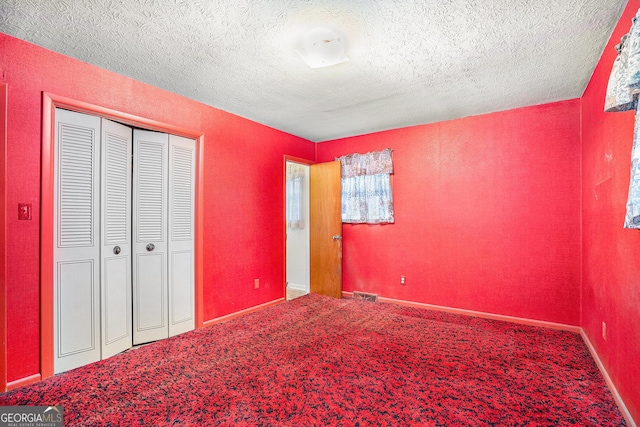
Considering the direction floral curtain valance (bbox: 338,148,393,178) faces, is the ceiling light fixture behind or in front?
in front

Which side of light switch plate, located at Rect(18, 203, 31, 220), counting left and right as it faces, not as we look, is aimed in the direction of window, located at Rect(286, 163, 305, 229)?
left

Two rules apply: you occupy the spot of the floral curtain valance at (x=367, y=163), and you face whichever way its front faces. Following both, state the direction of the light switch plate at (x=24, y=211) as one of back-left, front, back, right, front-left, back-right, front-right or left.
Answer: front

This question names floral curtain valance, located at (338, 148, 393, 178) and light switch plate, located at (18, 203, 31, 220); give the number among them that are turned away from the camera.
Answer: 0

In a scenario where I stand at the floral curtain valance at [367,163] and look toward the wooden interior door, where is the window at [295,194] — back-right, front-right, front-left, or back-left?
front-right

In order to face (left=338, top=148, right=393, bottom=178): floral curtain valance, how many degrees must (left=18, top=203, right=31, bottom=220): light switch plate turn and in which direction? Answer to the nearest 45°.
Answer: approximately 90° to its left

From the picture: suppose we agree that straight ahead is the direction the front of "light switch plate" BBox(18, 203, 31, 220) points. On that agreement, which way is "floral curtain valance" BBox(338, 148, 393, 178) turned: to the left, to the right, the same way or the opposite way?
to the right

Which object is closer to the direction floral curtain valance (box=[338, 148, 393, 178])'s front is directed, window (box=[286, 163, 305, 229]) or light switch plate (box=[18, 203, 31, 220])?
the light switch plate

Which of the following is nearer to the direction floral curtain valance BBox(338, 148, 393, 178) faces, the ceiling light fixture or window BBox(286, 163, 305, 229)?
the ceiling light fixture

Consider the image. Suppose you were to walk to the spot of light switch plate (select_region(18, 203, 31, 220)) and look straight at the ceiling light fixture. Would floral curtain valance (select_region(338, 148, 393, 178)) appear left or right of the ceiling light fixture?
left

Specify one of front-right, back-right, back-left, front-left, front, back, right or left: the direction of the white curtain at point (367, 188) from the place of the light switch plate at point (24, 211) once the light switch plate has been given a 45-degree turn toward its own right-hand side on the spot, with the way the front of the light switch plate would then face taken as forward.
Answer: back-left

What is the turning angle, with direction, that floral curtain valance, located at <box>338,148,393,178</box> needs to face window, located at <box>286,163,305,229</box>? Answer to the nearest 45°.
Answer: approximately 90° to its right

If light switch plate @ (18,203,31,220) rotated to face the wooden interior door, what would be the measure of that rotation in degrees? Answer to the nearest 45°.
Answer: approximately 90° to its left
